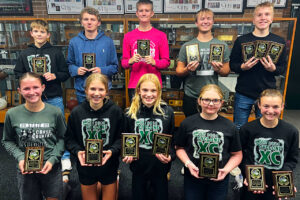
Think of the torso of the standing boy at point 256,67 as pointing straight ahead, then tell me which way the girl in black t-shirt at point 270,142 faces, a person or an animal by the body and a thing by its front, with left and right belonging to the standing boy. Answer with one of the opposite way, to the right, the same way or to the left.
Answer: the same way

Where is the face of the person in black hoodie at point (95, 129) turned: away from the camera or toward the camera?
toward the camera

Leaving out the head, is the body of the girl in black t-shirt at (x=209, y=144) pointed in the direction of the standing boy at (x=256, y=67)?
no

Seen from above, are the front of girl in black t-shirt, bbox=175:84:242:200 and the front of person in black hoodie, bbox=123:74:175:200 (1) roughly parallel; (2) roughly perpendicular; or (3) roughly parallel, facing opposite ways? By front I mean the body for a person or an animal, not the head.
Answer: roughly parallel

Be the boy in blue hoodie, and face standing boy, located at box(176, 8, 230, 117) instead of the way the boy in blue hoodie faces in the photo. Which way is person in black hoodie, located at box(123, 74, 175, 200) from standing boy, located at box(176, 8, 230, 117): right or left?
right

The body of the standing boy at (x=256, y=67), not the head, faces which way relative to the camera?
toward the camera

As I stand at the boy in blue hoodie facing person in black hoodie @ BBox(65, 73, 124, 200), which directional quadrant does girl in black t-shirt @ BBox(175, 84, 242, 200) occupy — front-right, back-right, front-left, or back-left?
front-left

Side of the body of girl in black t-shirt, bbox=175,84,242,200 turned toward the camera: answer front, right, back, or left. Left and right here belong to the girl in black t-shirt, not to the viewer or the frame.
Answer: front

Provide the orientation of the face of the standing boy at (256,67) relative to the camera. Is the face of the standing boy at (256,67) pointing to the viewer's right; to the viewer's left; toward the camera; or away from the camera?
toward the camera

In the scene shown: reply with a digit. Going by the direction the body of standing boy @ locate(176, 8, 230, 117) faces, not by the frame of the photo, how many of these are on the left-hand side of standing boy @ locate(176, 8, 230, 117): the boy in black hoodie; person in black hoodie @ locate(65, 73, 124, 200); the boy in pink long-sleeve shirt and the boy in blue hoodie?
0

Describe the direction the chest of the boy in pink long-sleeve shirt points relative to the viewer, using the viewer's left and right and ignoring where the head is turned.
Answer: facing the viewer

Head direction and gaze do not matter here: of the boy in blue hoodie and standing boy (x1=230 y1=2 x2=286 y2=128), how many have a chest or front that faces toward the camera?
2

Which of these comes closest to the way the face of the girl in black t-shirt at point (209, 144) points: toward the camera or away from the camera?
toward the camera

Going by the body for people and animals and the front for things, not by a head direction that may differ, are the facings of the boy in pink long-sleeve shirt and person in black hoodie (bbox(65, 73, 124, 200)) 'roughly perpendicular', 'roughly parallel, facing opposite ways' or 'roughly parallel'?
roughly parallel

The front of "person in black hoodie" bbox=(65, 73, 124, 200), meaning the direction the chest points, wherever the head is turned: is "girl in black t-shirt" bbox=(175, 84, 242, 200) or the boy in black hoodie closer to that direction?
the girl in black t-shirt

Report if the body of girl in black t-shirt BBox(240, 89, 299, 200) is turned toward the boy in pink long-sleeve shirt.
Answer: no

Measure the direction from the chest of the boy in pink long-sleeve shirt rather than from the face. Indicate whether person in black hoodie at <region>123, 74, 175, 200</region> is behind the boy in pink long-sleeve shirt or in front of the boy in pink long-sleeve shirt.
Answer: in front

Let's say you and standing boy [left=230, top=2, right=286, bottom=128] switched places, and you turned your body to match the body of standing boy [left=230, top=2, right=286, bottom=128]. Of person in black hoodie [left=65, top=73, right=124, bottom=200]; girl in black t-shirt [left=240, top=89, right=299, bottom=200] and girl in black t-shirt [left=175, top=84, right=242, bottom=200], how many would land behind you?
0
